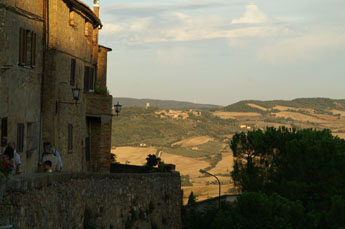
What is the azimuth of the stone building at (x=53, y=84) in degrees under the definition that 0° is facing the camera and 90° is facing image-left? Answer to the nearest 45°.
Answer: approximately 315°

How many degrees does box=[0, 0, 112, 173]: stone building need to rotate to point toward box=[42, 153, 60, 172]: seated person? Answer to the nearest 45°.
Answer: approximately 45° to its right
